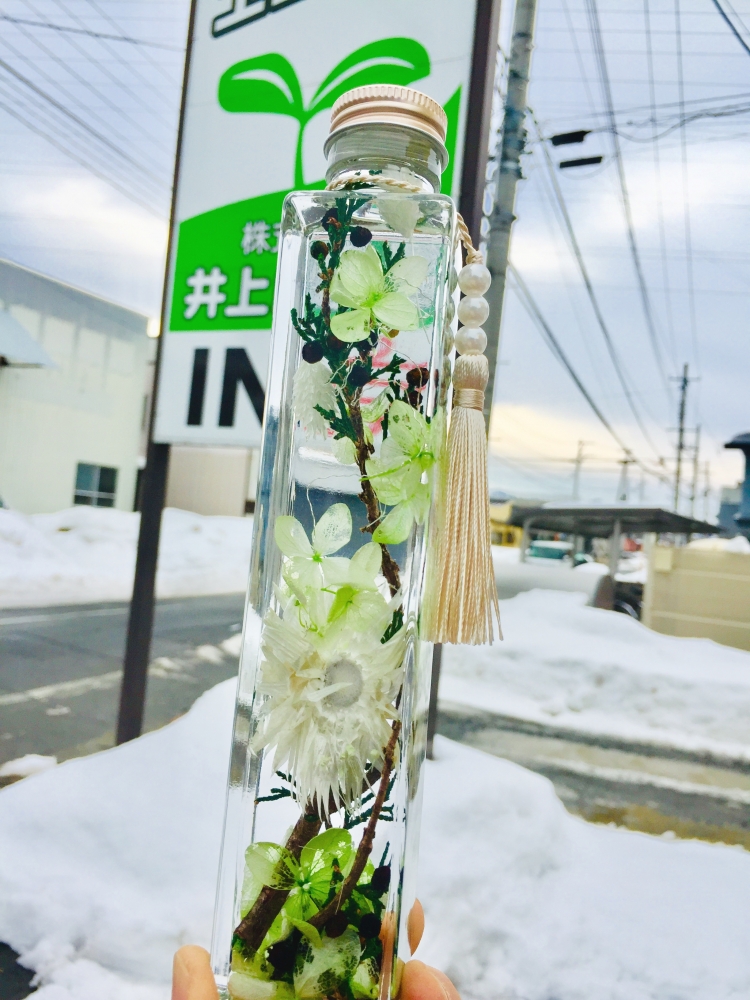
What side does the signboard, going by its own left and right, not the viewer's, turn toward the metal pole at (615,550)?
back

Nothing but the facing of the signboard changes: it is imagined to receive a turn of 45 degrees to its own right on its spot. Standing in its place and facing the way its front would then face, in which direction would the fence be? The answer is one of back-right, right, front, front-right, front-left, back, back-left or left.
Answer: back-left

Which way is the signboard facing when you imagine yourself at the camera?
facing the viewer
